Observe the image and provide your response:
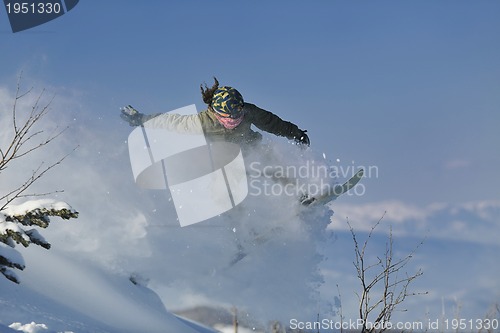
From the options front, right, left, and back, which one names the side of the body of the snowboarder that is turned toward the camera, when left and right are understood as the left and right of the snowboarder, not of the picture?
front
